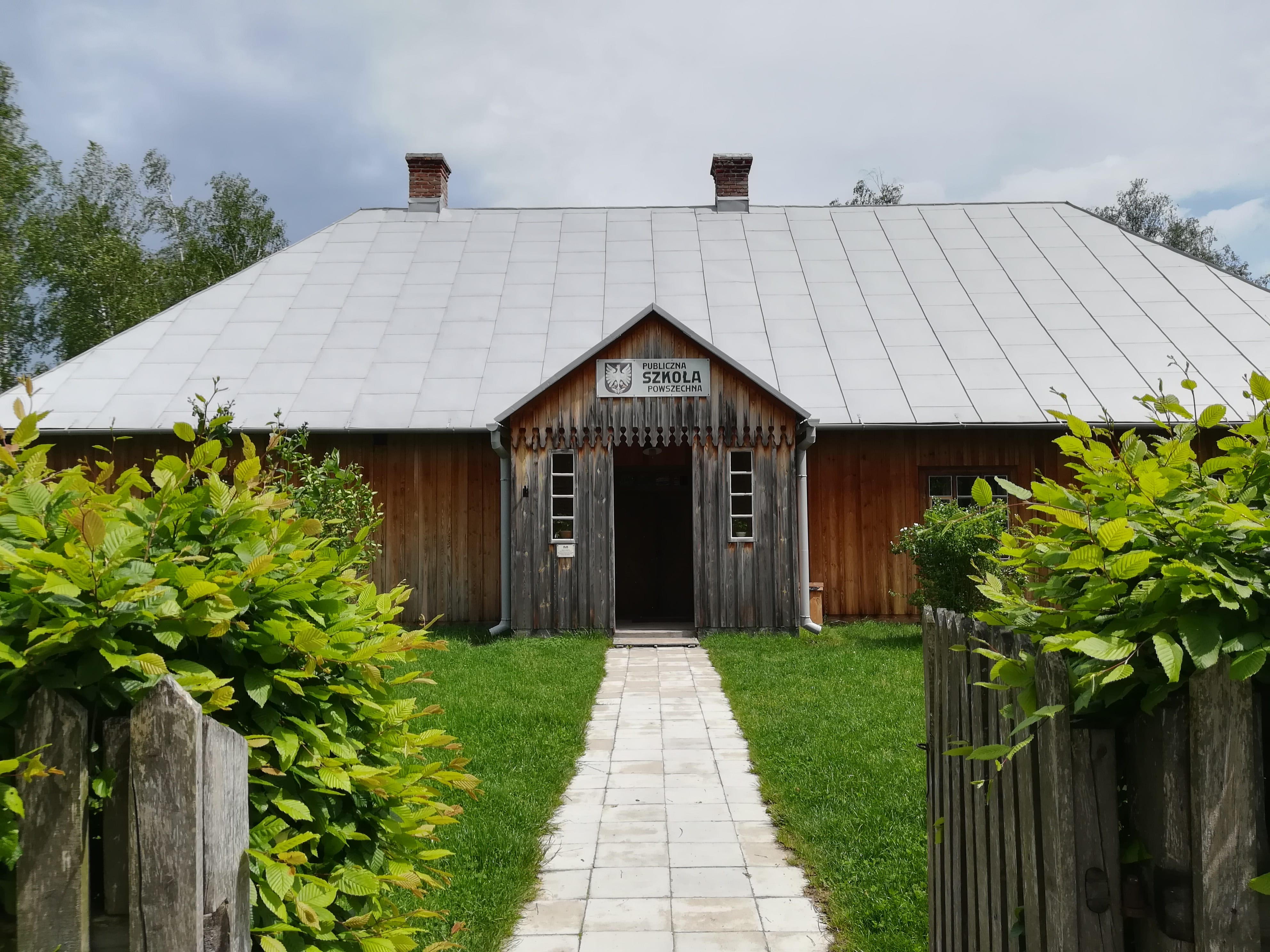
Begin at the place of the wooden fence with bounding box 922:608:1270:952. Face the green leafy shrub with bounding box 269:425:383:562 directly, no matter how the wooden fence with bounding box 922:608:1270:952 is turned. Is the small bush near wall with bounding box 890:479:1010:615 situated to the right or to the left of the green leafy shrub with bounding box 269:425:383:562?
right

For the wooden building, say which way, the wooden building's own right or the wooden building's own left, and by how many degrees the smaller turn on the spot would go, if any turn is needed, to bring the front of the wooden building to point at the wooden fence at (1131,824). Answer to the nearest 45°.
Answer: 0° — it already faces it

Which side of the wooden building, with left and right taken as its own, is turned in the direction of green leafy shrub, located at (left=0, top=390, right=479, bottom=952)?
front

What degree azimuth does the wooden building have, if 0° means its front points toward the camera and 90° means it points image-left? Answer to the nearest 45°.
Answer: approximately 0°

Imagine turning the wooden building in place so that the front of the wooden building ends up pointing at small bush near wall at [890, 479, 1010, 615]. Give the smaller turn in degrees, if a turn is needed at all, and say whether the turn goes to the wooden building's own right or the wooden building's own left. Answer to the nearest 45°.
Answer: approximately 45° to the wooden building's own left

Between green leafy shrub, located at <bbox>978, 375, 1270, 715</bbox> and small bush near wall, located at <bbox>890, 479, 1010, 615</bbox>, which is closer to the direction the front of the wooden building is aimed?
the green leafy shrub

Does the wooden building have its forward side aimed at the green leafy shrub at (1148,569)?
yes
